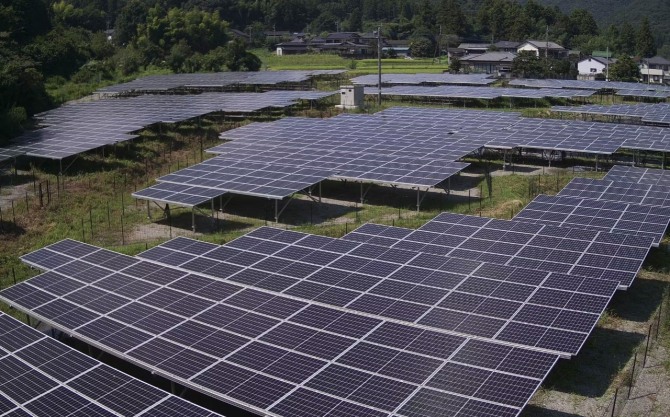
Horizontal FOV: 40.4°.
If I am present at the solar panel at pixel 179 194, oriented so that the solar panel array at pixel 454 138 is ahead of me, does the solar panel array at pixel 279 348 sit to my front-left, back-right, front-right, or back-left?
back-right

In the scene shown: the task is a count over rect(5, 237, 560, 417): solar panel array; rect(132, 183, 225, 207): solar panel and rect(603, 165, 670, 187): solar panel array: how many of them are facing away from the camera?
0

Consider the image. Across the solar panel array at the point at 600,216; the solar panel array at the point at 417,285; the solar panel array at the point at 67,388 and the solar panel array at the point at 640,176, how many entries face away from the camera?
0

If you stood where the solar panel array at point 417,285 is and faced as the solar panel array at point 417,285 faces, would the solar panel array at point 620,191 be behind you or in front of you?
behind

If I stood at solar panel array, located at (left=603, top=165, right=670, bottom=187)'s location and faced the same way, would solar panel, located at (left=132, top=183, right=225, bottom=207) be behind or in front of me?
in front

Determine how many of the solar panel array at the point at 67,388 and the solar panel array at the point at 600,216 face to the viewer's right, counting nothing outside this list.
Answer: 0

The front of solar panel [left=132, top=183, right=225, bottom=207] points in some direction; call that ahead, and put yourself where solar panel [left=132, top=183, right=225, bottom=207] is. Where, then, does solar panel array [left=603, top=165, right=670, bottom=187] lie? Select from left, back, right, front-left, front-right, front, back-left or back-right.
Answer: back-left

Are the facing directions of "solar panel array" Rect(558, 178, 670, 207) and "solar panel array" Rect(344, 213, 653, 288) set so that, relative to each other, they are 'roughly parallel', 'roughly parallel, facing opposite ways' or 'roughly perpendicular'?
roughly parallel

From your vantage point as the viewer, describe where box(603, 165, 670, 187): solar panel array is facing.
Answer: facing the viewer and to the left of the viewer

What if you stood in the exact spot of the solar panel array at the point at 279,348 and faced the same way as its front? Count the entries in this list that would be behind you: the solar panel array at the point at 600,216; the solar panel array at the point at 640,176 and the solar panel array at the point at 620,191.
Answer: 3

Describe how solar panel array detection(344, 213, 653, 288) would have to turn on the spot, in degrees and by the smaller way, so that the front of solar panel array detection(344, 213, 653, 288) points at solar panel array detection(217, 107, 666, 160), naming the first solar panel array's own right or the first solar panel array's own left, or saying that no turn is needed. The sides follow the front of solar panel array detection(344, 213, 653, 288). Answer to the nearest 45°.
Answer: approximately 135° to the first solar panel array's own right

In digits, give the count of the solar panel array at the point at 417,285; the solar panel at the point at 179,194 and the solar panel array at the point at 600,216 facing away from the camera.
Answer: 0

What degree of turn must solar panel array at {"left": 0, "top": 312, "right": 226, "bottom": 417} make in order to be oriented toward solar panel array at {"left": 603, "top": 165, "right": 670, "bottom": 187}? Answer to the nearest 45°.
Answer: approximately 180°

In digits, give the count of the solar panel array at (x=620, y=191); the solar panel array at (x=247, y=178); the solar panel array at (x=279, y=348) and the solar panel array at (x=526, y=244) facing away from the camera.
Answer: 0

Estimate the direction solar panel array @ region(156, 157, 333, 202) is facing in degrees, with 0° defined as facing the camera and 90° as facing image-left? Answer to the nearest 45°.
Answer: approximately 45°

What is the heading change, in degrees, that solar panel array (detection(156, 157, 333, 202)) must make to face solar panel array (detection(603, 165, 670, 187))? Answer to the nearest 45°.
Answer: approximately 135° to its left

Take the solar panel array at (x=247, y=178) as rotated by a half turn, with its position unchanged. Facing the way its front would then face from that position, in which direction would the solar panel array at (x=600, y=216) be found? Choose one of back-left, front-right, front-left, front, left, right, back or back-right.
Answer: right

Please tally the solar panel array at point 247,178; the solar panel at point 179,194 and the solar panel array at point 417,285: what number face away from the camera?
0
